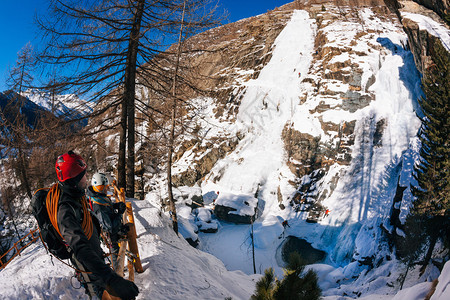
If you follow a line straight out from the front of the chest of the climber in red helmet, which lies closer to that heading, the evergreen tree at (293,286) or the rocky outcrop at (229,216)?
the evergreen tree

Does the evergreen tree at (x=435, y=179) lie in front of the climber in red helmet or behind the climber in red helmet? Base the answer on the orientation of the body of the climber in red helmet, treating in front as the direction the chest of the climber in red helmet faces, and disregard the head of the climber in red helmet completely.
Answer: in front

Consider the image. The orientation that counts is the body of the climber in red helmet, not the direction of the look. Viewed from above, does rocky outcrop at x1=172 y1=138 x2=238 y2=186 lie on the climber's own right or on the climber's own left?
on the climber's own left

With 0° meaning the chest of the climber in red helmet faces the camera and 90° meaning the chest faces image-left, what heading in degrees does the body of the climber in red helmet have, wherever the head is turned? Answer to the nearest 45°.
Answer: approximately 270°

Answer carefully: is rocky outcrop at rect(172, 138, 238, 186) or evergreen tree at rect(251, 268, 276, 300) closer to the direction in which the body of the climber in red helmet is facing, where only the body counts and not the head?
the evergreen tree

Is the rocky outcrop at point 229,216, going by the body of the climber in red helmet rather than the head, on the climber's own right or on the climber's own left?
on the climber's own left

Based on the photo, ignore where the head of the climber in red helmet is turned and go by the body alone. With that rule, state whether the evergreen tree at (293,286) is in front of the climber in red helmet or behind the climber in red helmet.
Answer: in front
